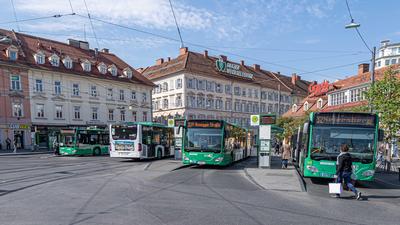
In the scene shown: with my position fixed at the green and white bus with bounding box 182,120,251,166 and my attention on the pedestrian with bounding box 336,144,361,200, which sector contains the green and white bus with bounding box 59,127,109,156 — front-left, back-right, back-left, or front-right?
back-right

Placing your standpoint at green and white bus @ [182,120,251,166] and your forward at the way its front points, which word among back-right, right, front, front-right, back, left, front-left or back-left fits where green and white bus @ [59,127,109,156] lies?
back-right

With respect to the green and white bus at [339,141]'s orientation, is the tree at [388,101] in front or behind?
behind

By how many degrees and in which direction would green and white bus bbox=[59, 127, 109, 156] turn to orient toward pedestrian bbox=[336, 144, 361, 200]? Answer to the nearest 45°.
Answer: approximately 45° to its left

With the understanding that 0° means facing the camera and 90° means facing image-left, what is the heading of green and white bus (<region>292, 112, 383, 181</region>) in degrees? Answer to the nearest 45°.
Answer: approximately 0°

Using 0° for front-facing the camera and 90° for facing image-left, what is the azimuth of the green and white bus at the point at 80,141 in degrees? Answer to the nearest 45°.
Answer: approximately 45°

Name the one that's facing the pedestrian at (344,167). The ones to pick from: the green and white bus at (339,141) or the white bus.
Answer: the green and white bus

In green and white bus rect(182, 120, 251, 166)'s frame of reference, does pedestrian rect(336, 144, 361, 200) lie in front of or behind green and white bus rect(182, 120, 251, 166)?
in front

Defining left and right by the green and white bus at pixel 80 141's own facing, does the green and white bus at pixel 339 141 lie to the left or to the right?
on its left

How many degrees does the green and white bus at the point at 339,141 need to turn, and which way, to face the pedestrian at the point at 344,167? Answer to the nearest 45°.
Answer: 0° — it already faces them
